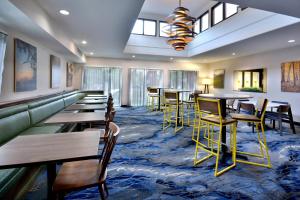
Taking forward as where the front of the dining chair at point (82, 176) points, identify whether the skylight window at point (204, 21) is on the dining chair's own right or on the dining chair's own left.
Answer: on the dining chair's own right

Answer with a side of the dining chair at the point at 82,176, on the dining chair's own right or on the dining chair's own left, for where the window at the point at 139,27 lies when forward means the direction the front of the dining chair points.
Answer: on the dining chair's own right

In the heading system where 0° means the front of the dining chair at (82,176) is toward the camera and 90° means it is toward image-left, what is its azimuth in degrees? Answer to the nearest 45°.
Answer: approximately 90°

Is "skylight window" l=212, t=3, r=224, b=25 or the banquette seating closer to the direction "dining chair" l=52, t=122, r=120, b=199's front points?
the banquette seating

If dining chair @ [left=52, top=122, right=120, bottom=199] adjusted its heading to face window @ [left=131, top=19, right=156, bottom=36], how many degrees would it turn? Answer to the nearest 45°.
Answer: approximately 90° to its right
